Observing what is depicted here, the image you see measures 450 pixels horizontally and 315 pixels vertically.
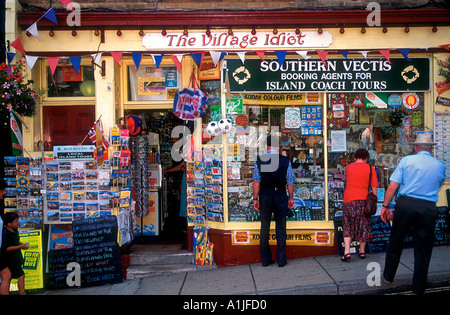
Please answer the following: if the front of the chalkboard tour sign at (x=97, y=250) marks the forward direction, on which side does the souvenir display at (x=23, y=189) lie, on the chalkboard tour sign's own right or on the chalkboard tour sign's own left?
on the chalkboard tour sign's own right

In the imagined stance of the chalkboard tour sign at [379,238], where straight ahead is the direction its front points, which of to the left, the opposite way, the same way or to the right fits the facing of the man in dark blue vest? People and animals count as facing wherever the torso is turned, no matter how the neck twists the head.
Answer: the opposite way

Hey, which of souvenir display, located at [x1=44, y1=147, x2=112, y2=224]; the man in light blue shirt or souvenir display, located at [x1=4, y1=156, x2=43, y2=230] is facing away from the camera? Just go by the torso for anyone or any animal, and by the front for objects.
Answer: the man in light blue shirt

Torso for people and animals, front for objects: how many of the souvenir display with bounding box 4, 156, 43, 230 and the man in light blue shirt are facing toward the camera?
1

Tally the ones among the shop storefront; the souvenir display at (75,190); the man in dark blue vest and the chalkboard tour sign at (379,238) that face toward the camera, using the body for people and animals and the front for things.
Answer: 3

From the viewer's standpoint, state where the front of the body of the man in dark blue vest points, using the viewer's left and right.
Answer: facing away from the viewer

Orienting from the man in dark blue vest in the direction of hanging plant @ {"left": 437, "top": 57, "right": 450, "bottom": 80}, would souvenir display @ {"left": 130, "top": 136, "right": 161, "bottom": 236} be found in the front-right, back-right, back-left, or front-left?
back-left

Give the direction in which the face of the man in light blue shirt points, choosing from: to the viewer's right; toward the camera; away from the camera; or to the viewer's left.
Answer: away from the camera

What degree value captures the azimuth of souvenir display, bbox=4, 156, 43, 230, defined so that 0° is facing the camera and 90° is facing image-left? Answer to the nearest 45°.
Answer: approximately 0°

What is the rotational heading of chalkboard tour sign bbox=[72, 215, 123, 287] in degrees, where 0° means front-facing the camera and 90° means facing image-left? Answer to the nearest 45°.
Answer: approximately 0°

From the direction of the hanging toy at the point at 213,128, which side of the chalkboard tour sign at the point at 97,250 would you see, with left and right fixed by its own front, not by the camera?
left

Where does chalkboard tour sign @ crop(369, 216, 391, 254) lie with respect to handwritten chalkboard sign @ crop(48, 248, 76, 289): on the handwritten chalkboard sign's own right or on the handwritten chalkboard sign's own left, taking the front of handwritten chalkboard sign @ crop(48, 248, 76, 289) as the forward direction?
on the handwritten chalkboard sign's own left

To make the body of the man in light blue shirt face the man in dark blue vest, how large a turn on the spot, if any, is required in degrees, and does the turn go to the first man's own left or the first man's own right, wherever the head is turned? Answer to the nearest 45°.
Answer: approximately 90° to the first man's own left
